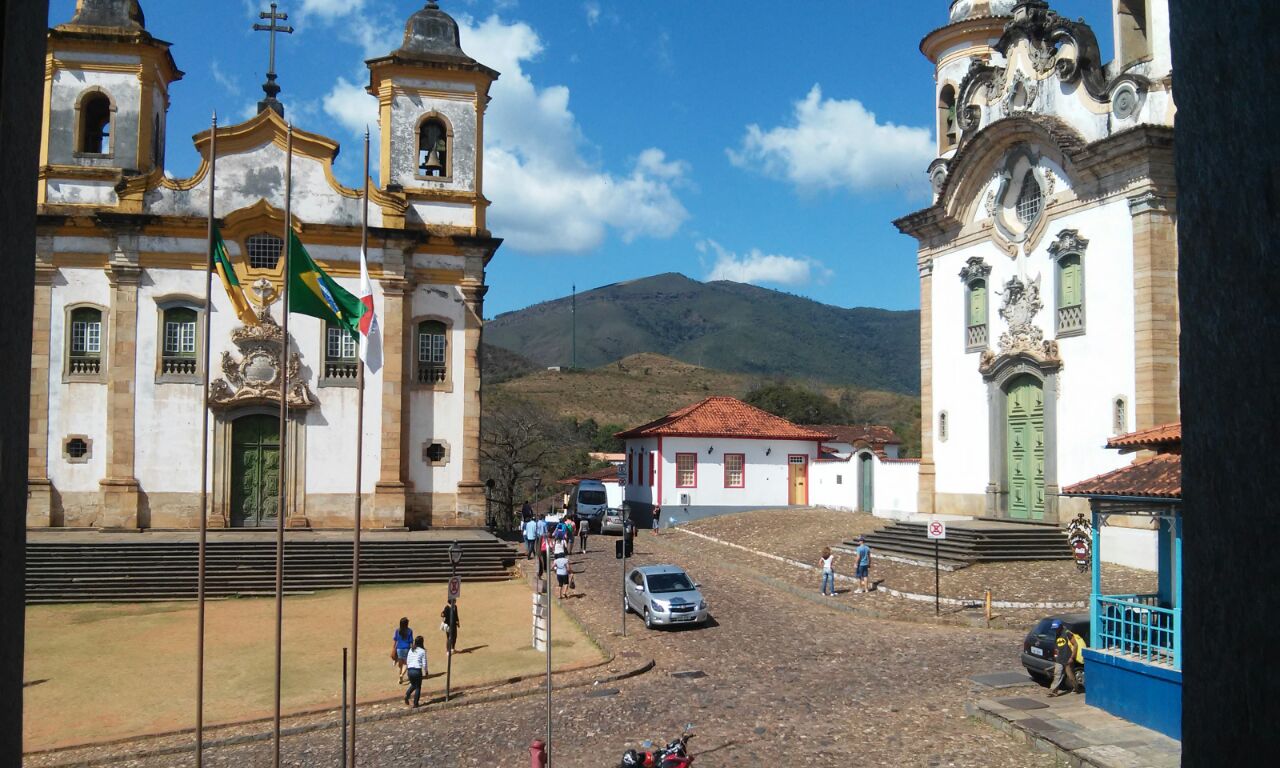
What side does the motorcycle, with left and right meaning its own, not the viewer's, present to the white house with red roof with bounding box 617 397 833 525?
left

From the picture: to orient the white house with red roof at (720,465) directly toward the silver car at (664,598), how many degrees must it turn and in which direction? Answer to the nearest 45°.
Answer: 0° — it already faces it

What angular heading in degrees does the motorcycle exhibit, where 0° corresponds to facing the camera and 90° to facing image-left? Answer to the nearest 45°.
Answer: approximately 270°

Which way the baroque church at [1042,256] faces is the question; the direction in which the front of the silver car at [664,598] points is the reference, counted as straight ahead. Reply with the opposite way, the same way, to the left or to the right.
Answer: to the right

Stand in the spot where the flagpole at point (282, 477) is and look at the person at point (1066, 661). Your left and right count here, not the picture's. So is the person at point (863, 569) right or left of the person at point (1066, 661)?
left
